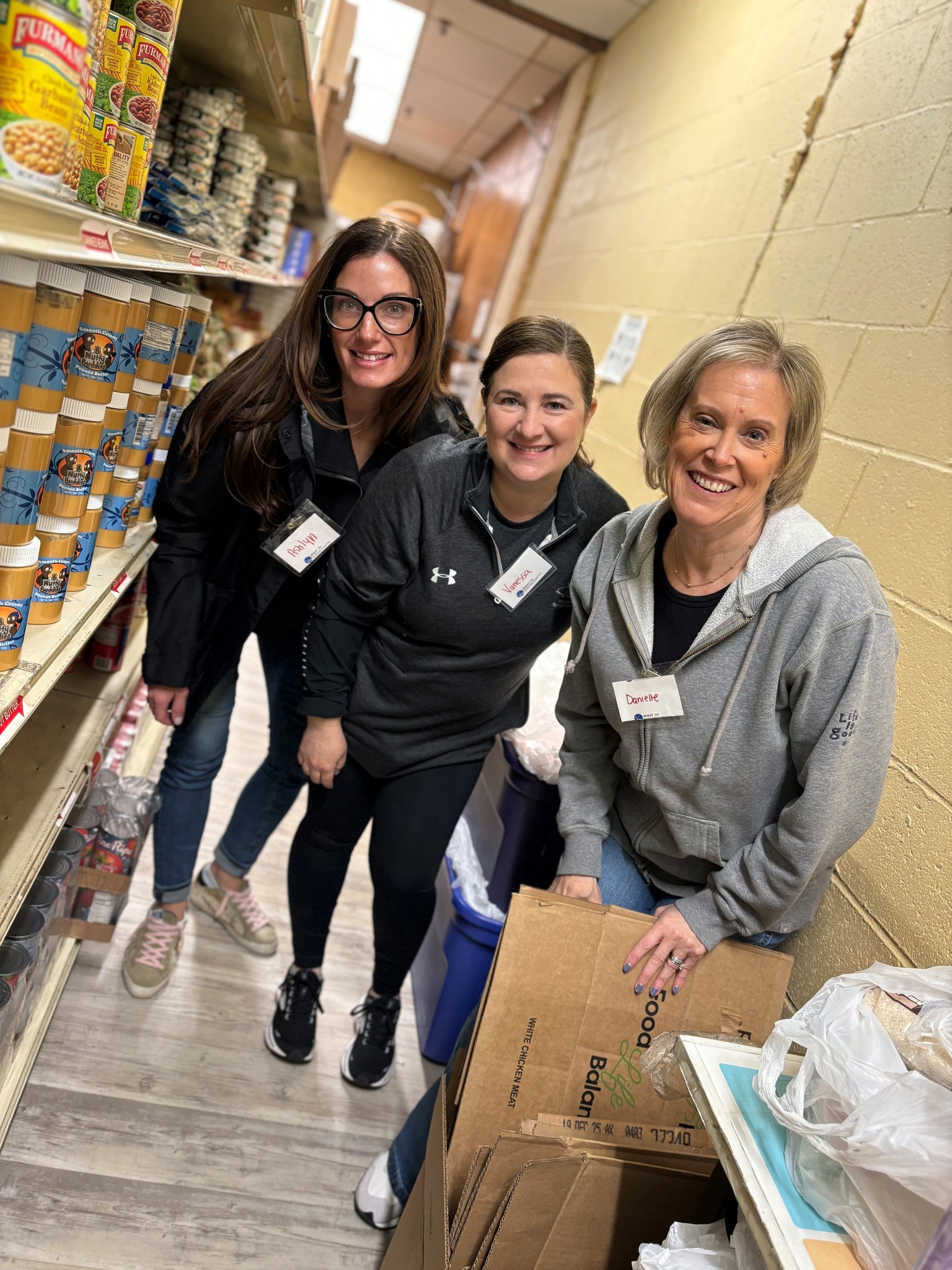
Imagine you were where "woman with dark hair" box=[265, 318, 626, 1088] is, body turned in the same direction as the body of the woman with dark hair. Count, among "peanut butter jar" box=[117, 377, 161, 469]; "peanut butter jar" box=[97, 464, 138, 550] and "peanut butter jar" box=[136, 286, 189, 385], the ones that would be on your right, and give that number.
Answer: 3

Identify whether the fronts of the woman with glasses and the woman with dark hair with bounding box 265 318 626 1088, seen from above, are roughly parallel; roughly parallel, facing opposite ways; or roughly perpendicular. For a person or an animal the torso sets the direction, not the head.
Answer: roughly parallel

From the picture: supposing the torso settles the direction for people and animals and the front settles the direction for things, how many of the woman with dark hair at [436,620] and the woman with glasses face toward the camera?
2

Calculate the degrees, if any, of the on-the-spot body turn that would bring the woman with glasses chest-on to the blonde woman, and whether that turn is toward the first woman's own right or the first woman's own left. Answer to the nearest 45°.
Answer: approximately 45° to the first woman's own left

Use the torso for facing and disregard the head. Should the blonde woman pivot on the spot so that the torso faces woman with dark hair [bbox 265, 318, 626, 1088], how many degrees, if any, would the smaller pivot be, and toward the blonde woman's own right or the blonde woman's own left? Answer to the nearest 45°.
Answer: approximately 45° to the blonde woman's own right

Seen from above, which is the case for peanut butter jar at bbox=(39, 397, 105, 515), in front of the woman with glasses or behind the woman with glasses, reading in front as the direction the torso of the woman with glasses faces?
in front

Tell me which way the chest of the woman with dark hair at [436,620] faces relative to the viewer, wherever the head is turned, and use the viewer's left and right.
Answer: facing the viewer

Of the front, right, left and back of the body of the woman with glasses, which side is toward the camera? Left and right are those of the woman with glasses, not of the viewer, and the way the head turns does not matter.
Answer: front

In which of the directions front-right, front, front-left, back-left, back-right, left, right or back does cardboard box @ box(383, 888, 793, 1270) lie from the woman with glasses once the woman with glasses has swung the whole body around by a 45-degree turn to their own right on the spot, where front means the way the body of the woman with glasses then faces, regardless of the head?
left

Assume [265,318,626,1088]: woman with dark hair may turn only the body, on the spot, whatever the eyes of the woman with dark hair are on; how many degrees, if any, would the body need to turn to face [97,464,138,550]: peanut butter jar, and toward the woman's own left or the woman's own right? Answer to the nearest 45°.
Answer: approximately 90° to the woman's own right

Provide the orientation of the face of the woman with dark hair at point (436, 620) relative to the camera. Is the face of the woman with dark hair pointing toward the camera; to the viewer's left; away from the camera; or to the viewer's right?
toward the camera

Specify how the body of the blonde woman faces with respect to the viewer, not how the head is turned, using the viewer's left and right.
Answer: facing the viewer and to the left of the viewer

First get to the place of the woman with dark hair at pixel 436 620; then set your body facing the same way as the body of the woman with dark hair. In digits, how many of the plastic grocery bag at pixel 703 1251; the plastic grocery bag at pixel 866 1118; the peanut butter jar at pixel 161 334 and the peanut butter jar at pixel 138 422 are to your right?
2
